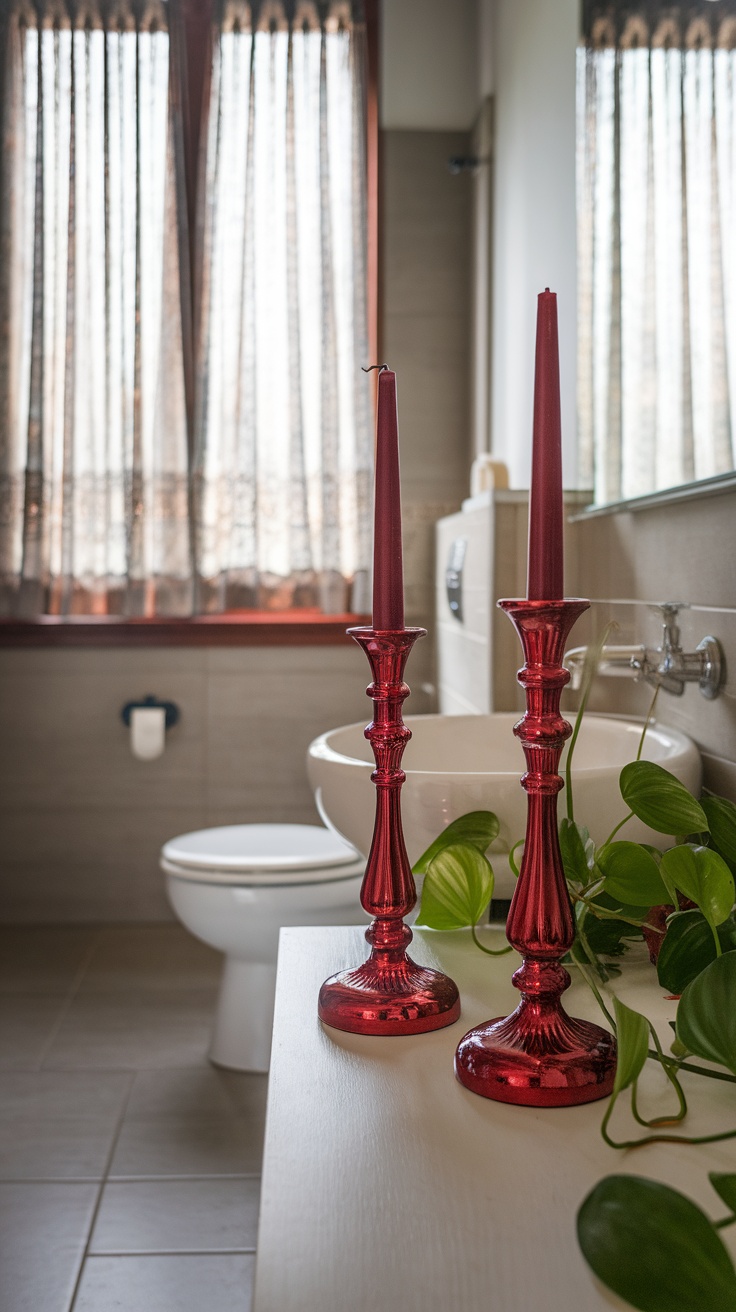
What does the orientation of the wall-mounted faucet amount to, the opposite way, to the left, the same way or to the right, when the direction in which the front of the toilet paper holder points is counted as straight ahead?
to the right

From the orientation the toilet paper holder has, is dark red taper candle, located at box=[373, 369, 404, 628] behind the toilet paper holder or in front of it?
in front

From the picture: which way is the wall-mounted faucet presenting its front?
to the viewer's left

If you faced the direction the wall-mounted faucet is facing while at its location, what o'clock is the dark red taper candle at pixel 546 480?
The dark red taper candle is roughly at 9 o'clock from the wall-mounted faucet.

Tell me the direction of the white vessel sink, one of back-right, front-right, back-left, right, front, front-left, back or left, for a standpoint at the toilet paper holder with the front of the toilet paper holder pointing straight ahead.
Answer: front

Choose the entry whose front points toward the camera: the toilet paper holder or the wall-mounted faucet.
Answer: the toilet paper holder

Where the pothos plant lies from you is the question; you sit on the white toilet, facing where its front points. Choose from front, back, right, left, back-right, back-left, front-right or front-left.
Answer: left

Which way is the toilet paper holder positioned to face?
toward the camera

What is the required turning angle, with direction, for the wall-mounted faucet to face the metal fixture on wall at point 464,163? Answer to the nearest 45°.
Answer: approximately 90° to its right

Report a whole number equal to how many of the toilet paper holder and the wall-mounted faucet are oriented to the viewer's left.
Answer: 1
